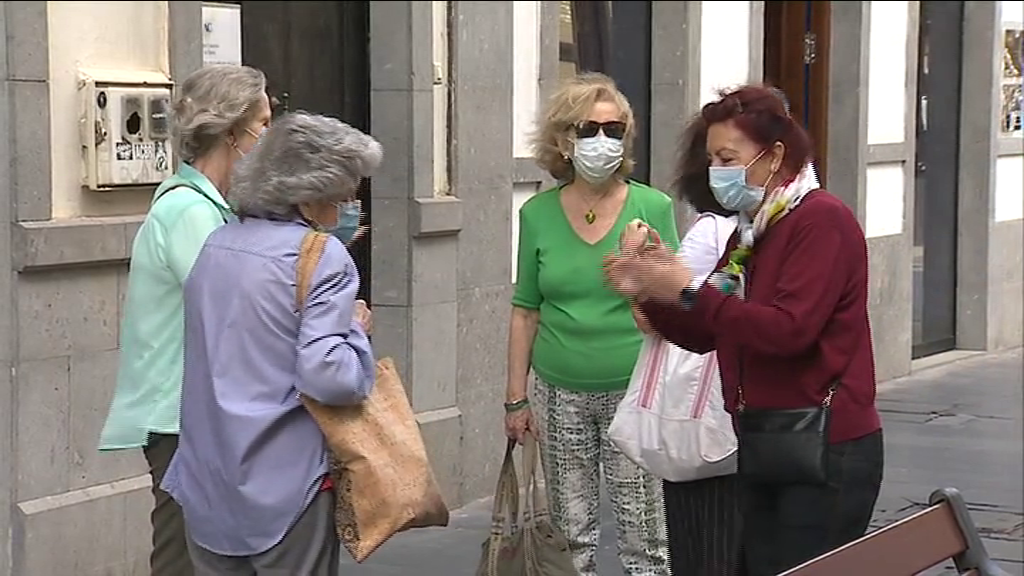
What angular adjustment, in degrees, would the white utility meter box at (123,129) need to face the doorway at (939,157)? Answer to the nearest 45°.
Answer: approximately 90° to its left

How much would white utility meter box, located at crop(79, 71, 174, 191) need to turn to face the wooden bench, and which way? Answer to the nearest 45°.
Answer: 0° — it already faces it

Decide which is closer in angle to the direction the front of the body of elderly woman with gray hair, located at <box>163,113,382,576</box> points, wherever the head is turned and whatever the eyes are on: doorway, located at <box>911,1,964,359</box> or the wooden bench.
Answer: the doorway

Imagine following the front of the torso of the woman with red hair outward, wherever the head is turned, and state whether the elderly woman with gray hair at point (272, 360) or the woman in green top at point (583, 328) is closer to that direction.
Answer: the elderly woman with gray hair

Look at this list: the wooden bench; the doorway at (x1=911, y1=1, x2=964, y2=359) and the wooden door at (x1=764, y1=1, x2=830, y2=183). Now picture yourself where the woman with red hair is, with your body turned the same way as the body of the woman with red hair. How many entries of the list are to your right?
2

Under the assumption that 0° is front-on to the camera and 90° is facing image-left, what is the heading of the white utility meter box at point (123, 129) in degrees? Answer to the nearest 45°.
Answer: approximately 315°

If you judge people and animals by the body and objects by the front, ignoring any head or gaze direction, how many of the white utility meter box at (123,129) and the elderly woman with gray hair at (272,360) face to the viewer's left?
0

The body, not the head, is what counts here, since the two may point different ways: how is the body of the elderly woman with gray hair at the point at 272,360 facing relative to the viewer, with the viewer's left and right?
facing away from the viewer and to the right of the viewer

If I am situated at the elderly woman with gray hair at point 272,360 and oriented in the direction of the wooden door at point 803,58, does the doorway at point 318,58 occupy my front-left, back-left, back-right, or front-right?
front-left

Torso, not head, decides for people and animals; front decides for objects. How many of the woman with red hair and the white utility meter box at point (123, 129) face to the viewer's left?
1

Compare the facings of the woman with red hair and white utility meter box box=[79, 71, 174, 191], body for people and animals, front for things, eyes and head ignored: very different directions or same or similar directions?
very different directions

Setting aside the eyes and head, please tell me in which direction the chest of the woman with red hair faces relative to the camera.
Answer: to the viewer's left

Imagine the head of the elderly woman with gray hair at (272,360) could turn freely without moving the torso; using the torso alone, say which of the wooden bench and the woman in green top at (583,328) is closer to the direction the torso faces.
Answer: the woman in green top

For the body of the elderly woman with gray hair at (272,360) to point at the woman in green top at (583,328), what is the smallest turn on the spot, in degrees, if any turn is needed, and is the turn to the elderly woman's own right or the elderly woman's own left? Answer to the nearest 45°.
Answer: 0° — they already face them

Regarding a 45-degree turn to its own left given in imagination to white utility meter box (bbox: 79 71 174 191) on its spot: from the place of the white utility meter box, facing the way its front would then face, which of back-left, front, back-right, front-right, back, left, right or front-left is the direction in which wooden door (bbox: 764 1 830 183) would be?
front-left
